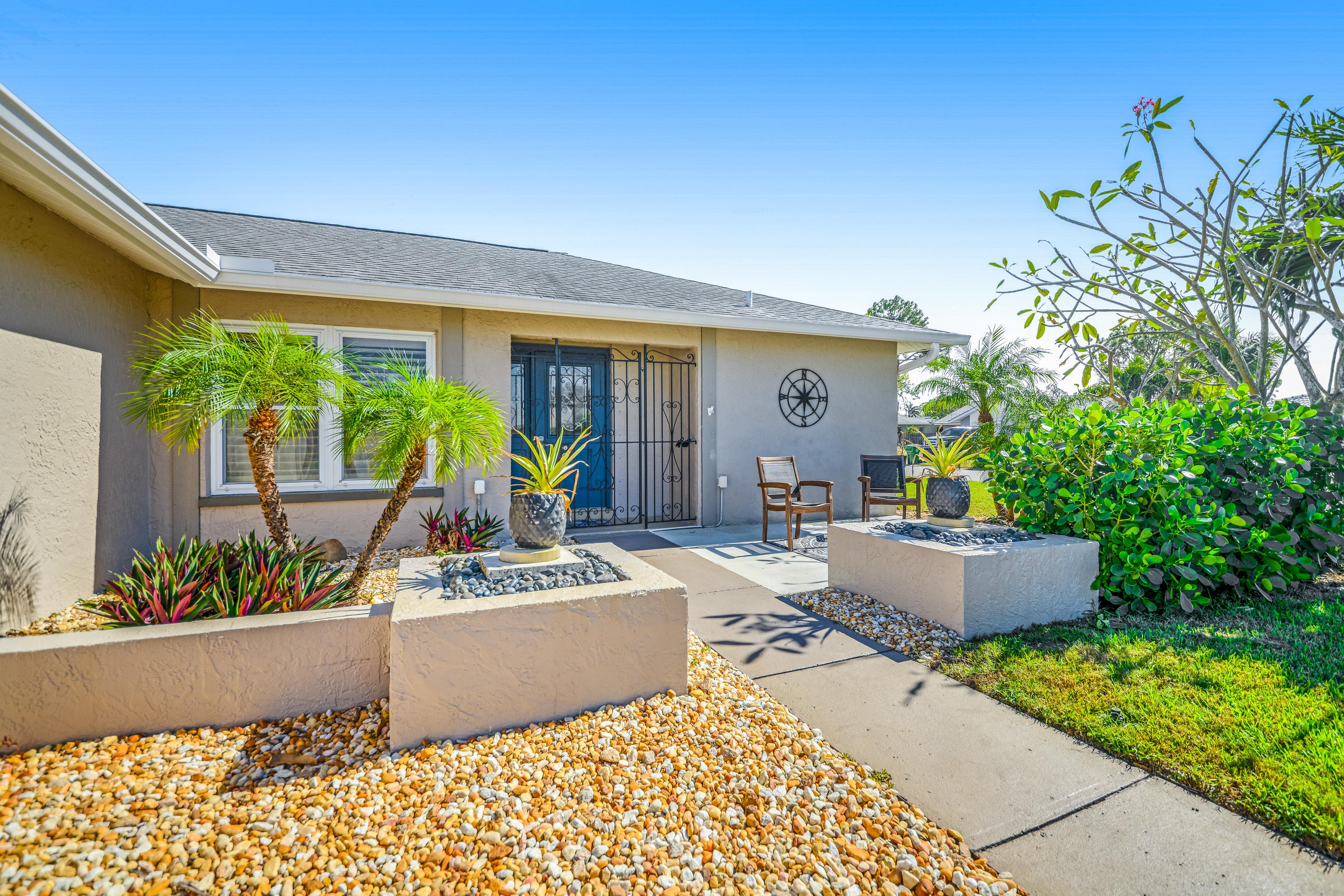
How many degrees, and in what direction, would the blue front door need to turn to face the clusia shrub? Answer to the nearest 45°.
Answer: approximately 45° to its left

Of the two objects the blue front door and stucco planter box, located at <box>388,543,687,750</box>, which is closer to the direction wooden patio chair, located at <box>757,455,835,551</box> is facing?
the stucco planter box

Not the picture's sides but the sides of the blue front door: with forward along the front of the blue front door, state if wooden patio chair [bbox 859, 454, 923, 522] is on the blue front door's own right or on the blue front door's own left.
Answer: on the blue front door's own left

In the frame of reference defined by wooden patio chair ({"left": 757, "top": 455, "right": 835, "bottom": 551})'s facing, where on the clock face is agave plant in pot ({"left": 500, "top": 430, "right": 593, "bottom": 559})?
The agave plant in pot is roughly at 2 o'clock from the wooden patio chair.

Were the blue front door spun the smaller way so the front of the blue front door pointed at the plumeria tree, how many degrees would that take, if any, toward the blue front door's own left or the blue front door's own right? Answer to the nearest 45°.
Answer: approximately 45° to the blue front door's own left

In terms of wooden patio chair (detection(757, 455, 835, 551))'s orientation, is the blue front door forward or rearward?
rearward

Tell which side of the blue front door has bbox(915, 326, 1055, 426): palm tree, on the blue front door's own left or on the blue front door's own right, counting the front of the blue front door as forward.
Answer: on the blue front door's own left

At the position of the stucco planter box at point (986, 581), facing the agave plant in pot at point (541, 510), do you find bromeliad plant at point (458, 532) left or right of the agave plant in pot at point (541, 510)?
right

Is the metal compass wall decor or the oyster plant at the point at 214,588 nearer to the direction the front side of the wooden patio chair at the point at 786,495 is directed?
the oyster plant

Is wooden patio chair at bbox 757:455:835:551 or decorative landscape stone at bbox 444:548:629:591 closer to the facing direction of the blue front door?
the decorative landscape stone

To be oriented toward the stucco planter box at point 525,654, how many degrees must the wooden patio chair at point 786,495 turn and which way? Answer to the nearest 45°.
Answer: approximately 45° to its right

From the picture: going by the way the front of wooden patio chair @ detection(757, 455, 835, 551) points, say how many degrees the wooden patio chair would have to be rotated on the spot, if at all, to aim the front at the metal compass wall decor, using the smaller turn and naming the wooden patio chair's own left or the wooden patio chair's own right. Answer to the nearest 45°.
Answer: approximately 135° to the wooden patio chair's own left

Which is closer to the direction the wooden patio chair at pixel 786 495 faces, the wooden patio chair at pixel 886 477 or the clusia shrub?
the clusia shrub

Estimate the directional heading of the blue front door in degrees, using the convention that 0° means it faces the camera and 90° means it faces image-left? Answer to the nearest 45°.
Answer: approximately 0°

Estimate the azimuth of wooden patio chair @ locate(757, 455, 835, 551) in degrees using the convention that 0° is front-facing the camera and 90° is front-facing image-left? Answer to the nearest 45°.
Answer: approximately 315°
